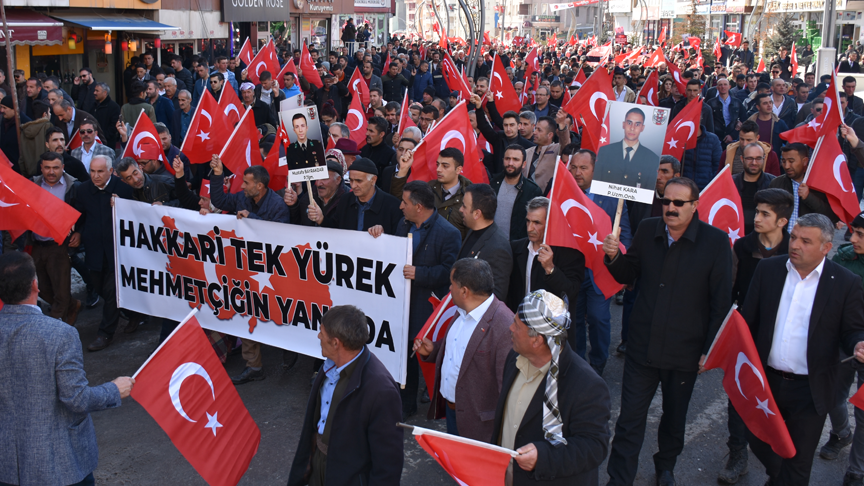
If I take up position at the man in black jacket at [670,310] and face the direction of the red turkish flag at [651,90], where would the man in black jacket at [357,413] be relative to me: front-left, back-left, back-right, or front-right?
back-left

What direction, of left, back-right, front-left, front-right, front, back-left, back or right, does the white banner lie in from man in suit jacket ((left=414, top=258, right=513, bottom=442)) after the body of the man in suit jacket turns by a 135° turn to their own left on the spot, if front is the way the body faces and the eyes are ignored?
back-left

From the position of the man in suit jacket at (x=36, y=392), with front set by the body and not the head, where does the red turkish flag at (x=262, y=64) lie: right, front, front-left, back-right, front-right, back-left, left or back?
front-left

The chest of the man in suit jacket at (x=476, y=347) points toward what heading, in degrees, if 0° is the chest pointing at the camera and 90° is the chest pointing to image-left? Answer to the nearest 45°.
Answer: approximately 45°

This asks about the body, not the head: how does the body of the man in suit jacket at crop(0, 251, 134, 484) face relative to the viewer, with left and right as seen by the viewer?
facing away from the viewer and to the right of the viewer

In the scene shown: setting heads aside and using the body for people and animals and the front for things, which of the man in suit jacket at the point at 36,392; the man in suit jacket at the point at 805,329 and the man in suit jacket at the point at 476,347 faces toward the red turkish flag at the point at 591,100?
the man in suit jacket at the point at 36,392

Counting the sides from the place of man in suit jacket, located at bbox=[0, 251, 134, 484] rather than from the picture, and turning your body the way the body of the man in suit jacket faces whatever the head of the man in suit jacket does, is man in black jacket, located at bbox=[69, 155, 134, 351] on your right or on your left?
on your left

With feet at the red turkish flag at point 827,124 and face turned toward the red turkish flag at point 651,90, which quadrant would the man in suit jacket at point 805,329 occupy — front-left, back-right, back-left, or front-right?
back-left

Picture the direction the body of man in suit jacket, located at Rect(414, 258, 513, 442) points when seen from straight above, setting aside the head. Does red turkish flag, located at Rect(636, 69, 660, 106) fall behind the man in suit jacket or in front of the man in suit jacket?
behind

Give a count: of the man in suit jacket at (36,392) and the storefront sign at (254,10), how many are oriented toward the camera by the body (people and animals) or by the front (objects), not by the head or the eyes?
1
